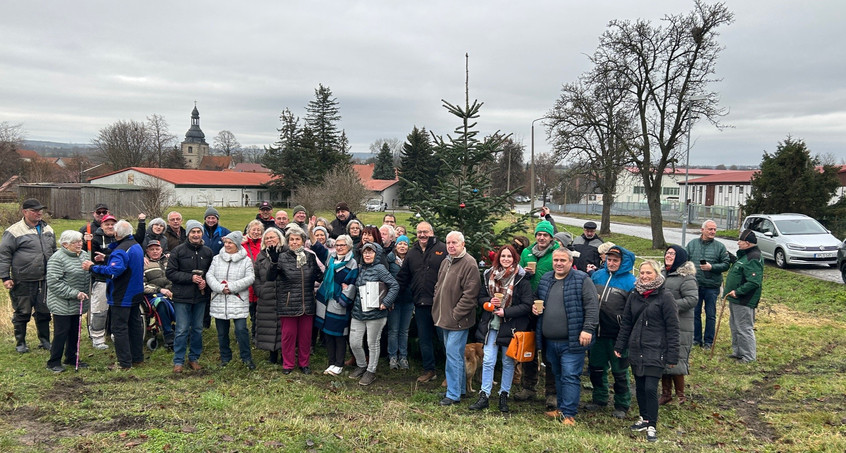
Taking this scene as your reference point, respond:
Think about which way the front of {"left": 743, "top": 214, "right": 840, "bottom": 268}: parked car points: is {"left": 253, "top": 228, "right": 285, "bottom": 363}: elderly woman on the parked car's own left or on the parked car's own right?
on the parked car's own right

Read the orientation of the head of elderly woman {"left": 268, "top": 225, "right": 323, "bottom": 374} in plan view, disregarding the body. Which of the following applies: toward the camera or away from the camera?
toward the camera

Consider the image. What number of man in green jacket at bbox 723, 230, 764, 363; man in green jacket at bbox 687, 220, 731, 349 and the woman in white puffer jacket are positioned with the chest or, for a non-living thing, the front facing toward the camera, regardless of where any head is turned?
2

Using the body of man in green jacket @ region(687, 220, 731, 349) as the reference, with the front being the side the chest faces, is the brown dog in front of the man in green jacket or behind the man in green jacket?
in front

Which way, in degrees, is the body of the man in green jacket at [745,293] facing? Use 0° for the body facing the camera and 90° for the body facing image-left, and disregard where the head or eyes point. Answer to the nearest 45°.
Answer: approximately 90°

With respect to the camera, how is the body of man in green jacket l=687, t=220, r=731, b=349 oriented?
toward the camera

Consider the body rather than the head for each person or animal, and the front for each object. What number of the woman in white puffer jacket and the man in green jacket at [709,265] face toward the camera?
2

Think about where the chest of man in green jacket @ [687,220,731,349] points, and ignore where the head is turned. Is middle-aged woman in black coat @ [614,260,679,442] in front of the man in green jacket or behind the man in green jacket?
in front

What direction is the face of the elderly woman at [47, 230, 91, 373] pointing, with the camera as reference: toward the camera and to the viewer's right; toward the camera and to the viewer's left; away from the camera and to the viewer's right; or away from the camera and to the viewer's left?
toward the camera and to the viewer's right

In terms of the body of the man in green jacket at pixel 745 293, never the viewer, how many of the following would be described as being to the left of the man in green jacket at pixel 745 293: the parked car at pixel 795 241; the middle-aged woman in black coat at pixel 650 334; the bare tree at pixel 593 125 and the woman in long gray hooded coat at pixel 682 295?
2

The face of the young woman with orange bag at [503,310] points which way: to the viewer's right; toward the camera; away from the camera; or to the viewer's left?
toward the camera

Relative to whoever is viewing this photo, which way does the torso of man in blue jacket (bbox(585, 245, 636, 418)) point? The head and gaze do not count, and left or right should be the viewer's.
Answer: facing the viewer and to the left of the viewer

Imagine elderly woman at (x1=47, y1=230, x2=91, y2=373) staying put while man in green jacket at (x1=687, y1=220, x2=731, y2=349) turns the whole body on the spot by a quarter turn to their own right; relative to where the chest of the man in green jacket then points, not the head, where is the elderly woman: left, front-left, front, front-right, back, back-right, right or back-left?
front-left
